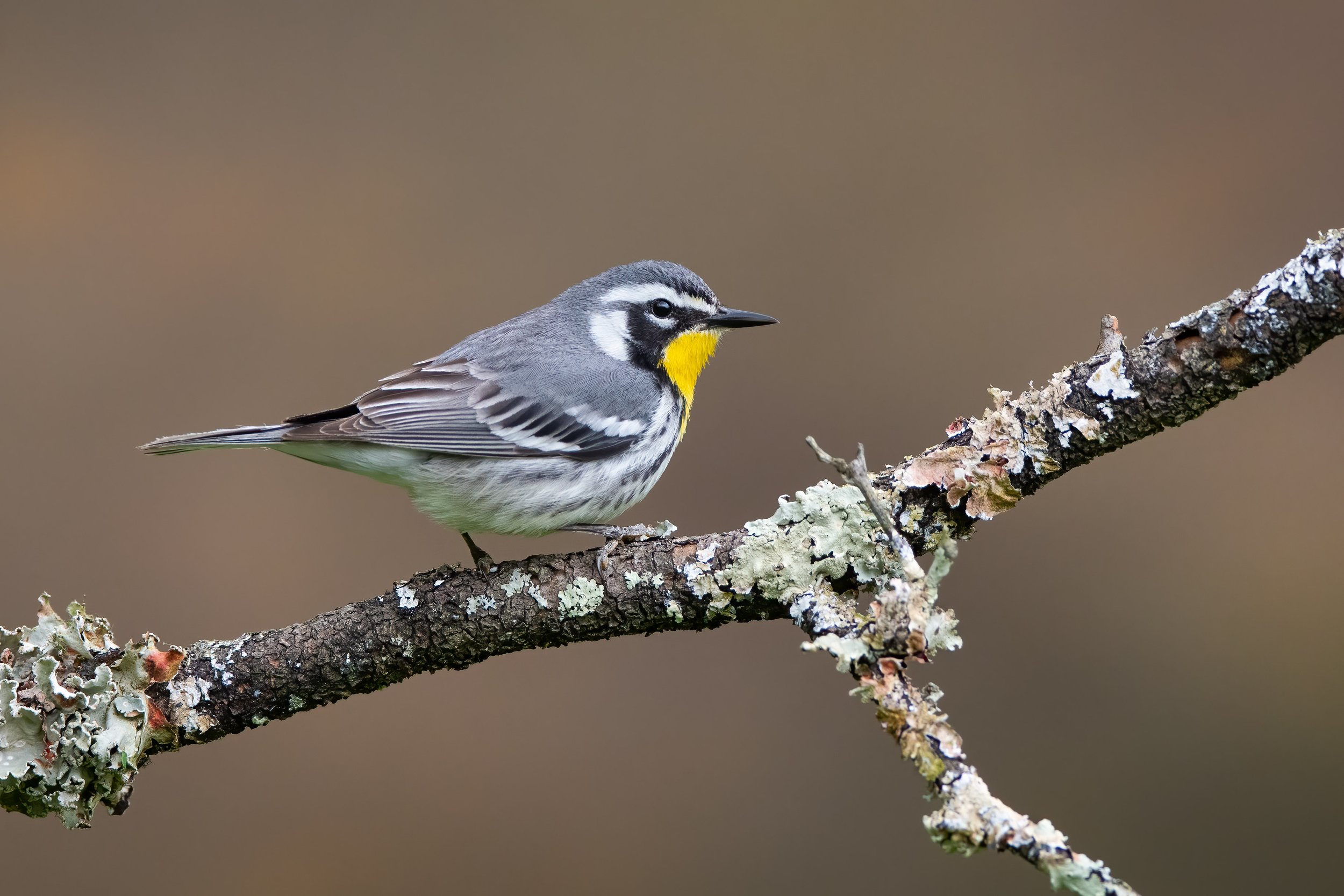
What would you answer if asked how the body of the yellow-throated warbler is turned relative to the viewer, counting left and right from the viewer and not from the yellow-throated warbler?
facing to the right of the viewer
